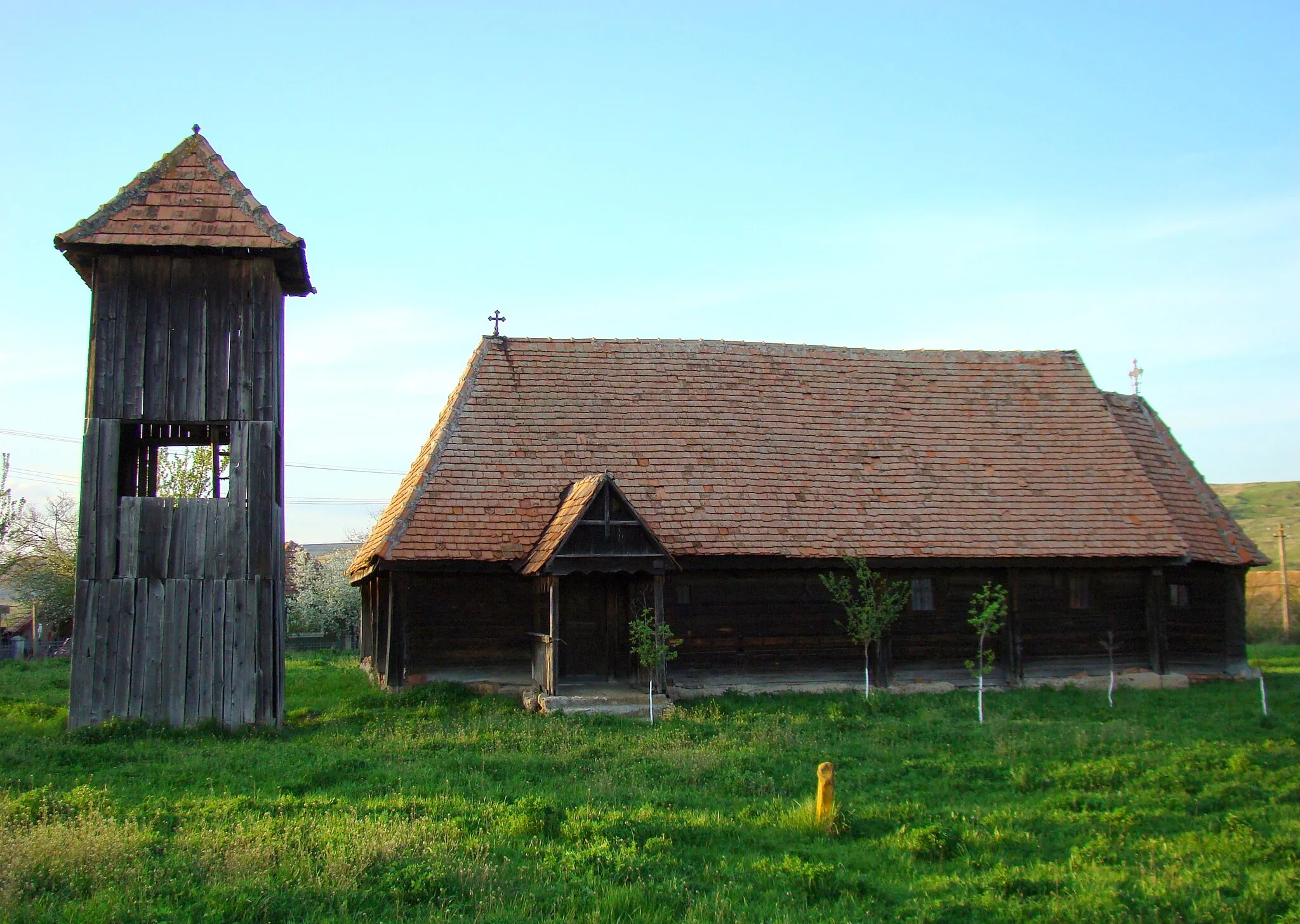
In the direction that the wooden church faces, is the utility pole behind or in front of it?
behind

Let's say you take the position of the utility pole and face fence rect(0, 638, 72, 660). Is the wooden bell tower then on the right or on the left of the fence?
left

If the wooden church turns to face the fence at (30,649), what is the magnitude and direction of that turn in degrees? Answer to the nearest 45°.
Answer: approximately 135° to its right

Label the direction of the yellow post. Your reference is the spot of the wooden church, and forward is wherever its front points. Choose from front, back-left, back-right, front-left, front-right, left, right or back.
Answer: front

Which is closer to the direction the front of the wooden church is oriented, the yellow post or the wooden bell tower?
the yellow post

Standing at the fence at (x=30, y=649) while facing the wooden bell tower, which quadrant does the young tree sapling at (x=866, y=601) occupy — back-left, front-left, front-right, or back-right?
front-left

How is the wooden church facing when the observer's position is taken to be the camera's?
facing the viewer

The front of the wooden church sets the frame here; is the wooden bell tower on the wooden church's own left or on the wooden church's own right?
on the wooden church's own right

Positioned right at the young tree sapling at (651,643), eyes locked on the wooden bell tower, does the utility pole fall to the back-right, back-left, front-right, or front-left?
back-right
